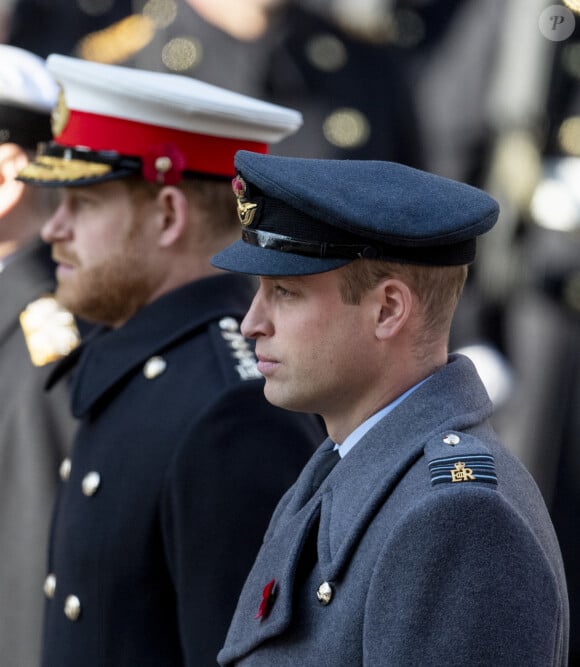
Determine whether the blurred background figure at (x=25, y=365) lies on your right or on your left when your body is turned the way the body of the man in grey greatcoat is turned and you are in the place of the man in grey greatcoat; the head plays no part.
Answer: on your right

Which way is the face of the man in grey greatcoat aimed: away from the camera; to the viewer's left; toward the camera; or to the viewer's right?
to the viewer's left

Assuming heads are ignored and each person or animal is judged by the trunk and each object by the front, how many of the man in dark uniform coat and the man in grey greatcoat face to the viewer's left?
2

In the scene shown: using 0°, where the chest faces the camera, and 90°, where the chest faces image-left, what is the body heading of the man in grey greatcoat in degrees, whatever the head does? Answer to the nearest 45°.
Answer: approximately 90°

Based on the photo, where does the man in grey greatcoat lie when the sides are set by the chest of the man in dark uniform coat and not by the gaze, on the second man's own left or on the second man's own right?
on the second man's own left

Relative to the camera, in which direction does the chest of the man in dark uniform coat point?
to the viewer's left

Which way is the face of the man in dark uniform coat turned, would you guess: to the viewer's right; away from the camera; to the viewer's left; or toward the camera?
to the viewer's left

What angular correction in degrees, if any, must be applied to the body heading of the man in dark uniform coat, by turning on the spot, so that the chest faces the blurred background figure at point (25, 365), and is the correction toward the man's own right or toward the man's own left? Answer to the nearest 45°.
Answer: approximately 45° to the man's own right

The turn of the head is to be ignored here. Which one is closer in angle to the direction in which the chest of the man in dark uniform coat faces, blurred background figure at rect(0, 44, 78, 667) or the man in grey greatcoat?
the blurred background figure
